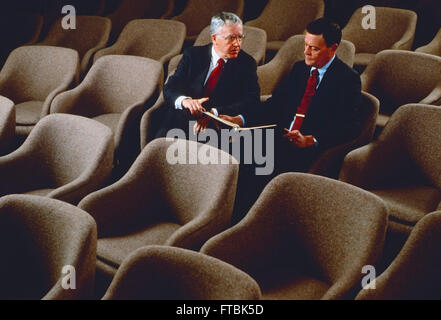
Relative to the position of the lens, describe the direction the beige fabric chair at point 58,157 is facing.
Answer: facing the viewer and to the left of the viewer

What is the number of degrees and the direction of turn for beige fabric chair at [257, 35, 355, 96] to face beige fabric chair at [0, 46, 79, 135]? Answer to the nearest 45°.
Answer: approximately 45° to its right

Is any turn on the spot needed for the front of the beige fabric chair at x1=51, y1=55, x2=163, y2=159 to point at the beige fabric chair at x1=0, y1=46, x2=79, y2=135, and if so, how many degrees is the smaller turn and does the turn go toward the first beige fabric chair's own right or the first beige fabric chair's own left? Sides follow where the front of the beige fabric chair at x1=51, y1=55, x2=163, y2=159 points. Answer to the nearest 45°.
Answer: approximately 90° to the first beige fabric chair's own right

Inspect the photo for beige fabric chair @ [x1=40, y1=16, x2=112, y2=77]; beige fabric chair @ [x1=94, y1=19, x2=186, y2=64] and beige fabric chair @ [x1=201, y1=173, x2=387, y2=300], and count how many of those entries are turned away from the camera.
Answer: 0

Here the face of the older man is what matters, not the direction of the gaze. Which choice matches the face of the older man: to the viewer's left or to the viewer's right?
to the viewer's right

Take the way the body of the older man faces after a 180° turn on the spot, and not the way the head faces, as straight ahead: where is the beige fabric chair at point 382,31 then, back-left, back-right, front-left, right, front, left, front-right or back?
front-right

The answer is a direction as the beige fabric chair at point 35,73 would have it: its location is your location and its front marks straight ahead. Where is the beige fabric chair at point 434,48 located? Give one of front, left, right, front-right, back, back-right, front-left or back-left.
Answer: back-left
